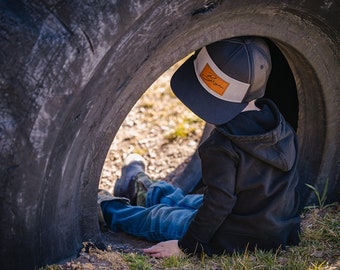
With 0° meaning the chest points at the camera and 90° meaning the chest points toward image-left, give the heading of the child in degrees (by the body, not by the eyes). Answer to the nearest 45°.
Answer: approximately 135°
